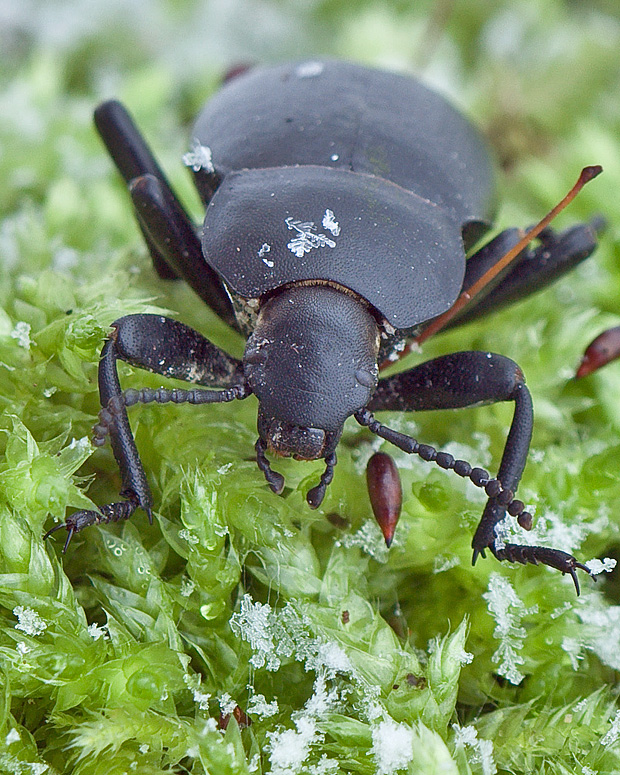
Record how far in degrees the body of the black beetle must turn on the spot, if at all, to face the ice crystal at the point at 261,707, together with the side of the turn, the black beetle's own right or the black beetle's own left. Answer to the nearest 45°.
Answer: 0° — it already faces it

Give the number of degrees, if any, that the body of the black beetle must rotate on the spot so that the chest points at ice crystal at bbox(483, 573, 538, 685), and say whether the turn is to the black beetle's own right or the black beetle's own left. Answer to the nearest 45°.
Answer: approximately 45° to the black beetle's own left

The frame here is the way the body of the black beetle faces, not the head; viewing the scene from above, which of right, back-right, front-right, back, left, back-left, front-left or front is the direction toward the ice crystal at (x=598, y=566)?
front-left

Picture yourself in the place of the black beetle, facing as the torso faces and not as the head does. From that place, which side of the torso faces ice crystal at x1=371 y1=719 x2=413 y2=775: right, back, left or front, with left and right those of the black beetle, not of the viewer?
front

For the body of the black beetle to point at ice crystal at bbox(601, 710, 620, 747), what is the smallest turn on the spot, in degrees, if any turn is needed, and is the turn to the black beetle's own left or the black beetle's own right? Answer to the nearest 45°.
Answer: approximately 45° to the black beetle's own left

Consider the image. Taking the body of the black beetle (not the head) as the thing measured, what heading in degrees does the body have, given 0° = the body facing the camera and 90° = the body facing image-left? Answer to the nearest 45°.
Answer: approximately 0°

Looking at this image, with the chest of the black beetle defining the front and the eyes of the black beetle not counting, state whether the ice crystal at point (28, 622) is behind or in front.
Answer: in front
